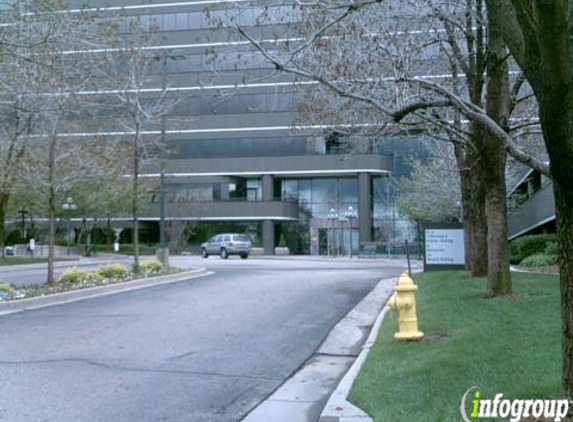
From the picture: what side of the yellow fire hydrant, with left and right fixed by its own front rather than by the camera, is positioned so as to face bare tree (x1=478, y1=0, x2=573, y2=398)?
left

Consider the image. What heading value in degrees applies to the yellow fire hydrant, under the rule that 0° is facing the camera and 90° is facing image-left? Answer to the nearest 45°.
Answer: approximately 90°

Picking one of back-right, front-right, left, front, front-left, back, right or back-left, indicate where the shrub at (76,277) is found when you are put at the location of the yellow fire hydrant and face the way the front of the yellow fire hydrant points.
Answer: front-right

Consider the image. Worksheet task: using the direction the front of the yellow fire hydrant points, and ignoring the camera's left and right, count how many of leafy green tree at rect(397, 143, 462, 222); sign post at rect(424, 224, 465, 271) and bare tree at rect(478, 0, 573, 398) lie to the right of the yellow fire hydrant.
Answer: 2

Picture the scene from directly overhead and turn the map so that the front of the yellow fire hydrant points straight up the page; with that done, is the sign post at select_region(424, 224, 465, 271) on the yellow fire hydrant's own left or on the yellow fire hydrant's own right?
on the yellow fire hydrant's own right

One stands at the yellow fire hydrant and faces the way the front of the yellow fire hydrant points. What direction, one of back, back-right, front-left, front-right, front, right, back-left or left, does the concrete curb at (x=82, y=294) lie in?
front-right

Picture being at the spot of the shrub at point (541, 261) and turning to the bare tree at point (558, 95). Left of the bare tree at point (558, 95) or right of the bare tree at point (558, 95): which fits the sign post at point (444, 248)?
right

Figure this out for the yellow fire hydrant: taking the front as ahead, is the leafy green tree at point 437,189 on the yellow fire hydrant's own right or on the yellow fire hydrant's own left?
on the yellow fire hydrant's own right
